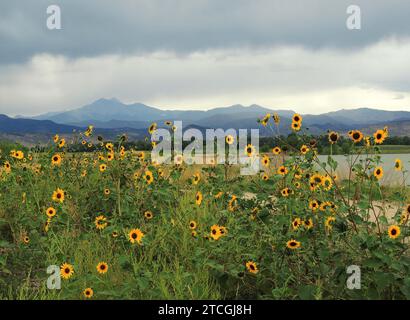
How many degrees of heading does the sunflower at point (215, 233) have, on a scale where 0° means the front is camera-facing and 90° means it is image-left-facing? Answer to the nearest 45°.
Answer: approximately 0°

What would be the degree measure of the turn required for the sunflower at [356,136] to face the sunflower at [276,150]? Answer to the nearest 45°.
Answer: approximately 135° to its right

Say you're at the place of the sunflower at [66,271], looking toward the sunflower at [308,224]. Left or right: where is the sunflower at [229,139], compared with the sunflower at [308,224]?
left

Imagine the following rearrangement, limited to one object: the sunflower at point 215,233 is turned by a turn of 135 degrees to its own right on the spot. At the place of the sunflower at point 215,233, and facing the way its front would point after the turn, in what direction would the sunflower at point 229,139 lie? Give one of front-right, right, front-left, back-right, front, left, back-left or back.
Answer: front-right
